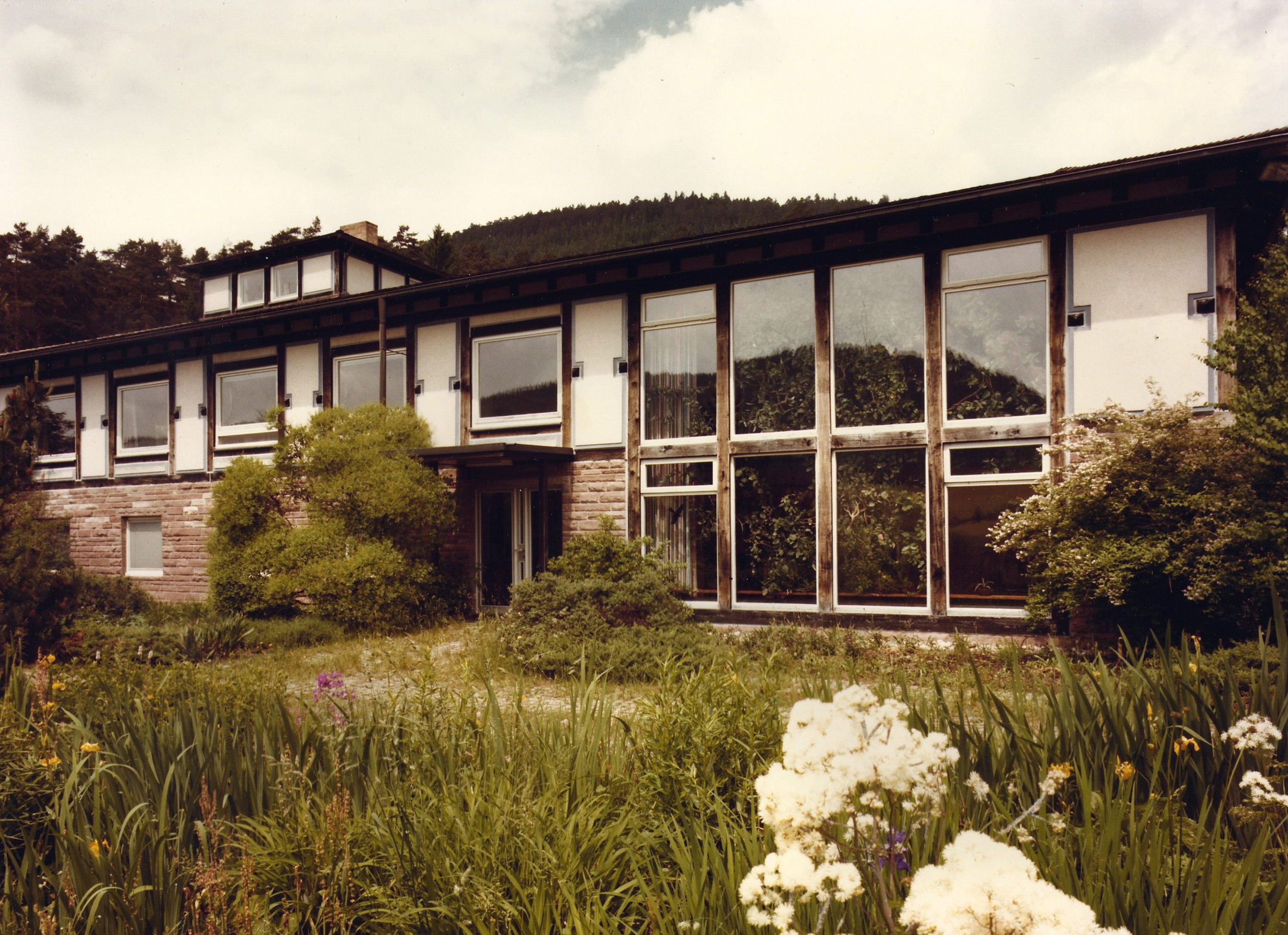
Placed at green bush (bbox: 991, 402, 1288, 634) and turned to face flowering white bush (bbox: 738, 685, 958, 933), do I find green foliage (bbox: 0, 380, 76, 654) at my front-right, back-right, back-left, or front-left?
front-right

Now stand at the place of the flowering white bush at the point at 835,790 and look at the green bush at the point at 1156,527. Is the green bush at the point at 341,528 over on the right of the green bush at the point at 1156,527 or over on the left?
left

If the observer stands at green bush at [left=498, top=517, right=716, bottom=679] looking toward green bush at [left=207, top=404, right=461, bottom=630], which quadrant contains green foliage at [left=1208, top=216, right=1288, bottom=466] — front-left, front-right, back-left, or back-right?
back-right

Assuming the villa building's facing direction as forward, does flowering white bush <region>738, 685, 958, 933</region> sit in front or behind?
in front

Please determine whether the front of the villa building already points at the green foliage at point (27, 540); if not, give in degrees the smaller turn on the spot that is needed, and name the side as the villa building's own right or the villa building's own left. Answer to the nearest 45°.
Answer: approximately 45° to the villa building's own right

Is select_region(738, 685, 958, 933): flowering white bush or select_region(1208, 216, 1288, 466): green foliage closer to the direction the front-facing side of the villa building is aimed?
the flowering white bush

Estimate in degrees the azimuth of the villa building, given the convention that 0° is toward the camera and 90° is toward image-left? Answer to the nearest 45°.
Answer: approximately 45°

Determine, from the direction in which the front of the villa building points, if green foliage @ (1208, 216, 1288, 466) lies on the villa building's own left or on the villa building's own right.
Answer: on the villa building's own left

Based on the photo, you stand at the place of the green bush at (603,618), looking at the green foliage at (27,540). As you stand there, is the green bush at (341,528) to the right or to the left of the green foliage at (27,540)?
right
